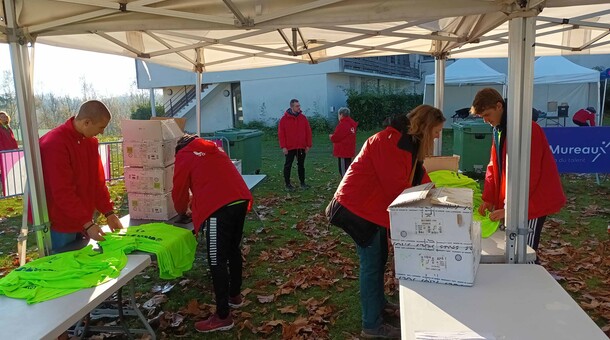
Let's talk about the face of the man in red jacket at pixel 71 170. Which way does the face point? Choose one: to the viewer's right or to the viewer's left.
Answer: to the viewer's right

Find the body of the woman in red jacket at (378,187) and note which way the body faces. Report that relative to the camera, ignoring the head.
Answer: to the viewer's right

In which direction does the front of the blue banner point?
toward the camera

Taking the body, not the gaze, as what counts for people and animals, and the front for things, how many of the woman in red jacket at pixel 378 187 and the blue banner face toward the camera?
1

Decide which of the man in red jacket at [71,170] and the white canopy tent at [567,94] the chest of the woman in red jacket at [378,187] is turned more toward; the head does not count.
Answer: the white canopy tent

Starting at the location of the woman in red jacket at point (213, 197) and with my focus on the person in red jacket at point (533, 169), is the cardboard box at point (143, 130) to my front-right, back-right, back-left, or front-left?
back-left

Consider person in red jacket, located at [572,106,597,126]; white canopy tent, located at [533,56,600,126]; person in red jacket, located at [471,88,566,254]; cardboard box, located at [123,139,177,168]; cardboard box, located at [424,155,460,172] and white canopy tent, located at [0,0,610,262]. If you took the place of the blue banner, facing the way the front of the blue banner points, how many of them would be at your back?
2

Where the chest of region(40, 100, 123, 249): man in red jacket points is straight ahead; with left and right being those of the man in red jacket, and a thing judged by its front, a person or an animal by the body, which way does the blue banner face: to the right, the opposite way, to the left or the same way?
to the right

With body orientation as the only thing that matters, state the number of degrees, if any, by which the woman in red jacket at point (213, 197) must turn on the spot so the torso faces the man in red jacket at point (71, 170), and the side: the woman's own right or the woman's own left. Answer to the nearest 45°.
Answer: approximately 90° to the woman's own left

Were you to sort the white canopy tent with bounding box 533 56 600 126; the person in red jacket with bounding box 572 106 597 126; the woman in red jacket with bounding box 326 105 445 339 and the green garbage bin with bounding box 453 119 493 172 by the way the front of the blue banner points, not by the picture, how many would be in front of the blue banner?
1

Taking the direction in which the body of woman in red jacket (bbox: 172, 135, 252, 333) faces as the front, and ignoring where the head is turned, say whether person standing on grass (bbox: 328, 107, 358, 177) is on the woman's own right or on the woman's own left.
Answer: on the woman's own right

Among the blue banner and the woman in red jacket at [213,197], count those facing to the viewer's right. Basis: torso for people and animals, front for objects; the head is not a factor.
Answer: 0

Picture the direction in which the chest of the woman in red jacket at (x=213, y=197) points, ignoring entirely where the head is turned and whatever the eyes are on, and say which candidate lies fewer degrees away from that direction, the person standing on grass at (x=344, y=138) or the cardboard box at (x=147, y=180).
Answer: the cardboard box

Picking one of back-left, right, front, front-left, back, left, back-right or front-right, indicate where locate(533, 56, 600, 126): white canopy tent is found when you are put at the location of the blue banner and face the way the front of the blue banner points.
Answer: back

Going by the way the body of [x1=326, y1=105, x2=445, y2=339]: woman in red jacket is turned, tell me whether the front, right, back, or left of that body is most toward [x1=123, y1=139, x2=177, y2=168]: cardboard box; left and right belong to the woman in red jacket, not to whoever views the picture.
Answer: back

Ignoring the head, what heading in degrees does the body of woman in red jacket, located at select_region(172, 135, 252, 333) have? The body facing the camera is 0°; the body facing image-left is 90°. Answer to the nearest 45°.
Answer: approximately 90°

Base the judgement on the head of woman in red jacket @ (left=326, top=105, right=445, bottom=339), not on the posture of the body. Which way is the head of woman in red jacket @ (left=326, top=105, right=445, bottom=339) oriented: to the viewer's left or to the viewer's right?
to the viewer's right

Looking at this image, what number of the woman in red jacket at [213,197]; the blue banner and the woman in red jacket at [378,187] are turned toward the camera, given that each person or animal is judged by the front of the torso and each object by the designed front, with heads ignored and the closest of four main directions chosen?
1
